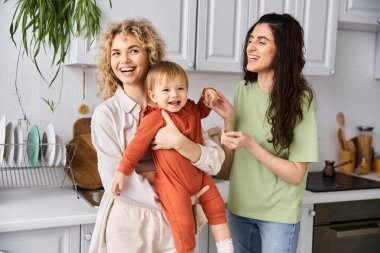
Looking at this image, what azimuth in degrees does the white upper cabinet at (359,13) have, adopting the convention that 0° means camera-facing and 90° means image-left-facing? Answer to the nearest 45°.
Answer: approximately 0°

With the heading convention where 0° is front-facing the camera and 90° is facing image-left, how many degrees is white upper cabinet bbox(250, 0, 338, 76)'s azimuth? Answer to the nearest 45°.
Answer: approximately 0°

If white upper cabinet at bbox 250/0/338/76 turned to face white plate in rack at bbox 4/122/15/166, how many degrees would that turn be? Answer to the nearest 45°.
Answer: approximately 45° to its right

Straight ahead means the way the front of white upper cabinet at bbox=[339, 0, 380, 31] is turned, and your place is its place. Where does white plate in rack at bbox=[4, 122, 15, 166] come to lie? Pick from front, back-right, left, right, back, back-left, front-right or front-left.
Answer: front-right
